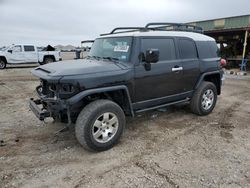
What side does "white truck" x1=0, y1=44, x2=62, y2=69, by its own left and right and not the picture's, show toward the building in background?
back

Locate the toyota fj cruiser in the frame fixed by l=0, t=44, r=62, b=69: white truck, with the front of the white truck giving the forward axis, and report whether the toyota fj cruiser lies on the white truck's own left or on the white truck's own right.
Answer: on the white truck's own left

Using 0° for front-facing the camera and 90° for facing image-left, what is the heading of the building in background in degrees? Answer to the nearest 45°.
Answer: approximately 45°

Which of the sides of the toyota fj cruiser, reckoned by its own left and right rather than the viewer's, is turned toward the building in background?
back

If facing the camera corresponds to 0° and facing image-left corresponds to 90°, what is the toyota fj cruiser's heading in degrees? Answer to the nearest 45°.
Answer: approximately 45°

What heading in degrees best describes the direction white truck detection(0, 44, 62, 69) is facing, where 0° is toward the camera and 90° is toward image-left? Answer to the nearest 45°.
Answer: approximately 90°
